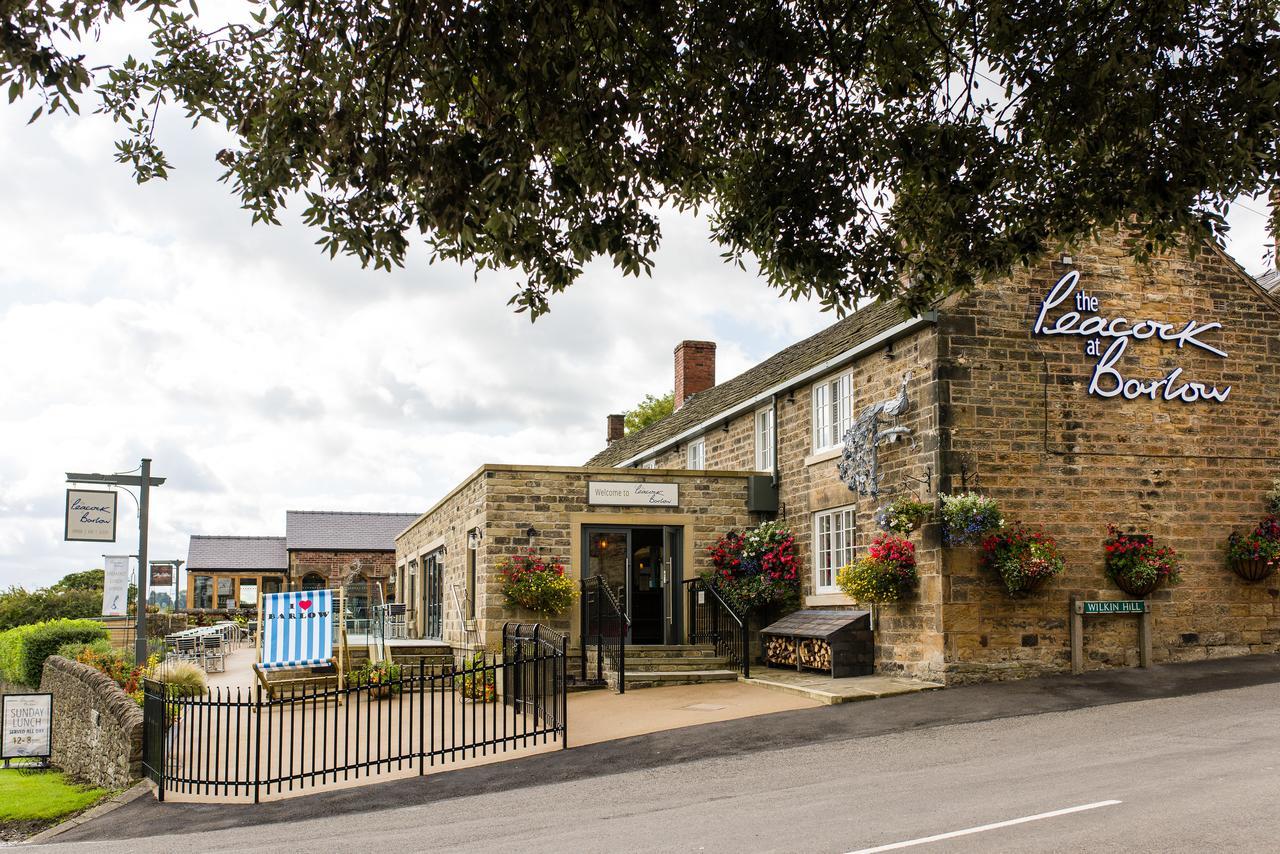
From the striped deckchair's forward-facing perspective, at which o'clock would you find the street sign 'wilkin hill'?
The street sign 'wilkin hill' is roughly at 10 o'clock from the striped deckchair.

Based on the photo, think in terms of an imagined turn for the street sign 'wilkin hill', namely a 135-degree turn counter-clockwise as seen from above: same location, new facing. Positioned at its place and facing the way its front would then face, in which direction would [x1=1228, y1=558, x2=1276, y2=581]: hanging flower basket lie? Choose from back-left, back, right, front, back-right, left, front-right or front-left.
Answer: front

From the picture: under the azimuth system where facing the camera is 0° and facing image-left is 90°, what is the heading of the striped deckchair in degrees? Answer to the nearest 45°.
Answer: approximately 0°

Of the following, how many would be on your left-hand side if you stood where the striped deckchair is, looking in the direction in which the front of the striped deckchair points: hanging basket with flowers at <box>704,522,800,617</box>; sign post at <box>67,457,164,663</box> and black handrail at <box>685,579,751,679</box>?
2

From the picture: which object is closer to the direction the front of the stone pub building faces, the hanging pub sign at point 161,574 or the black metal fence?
the black metal fence

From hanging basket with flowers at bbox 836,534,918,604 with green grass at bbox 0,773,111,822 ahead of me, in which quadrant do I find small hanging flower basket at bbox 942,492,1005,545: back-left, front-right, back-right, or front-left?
back-left

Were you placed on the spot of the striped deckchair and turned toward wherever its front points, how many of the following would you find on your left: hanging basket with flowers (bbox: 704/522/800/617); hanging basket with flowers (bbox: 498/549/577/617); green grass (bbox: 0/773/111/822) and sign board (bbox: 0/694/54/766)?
2

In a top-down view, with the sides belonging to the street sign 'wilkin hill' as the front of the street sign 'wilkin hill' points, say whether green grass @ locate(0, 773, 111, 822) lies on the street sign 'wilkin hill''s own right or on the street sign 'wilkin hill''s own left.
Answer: on the street sign 'wilkin hill''s own right

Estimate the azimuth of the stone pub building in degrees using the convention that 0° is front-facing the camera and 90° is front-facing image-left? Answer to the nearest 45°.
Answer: approximately 45°

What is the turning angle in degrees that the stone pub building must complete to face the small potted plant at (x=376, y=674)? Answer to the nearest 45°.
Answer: approximately 45° to its right

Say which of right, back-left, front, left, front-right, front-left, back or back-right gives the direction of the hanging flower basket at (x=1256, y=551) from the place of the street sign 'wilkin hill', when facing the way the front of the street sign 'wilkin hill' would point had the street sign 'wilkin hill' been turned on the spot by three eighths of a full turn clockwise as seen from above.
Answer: right

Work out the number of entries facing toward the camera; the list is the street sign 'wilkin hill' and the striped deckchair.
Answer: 2

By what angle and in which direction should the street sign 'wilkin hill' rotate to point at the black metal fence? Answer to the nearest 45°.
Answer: approximately 45° to its right
